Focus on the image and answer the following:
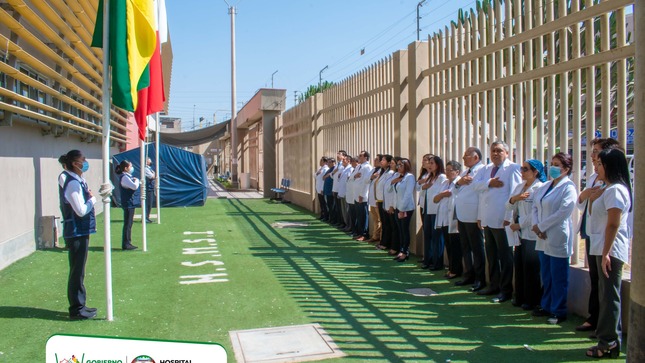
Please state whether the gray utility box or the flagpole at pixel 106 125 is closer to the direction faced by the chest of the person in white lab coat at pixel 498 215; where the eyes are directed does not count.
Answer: the flagpole

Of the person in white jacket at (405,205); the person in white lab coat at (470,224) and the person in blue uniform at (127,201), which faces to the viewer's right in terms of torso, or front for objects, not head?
the person in blue uniform

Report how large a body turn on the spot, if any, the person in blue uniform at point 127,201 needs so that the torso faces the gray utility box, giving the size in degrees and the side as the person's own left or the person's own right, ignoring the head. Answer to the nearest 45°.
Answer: approximately 135° to the person's own left

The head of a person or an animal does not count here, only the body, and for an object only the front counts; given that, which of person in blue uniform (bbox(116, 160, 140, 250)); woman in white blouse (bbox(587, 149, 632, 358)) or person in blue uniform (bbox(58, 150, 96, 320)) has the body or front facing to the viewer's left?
the woman in white blouse

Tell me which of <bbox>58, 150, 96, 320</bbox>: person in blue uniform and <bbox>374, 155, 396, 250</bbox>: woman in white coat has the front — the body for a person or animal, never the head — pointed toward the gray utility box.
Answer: the woman in white coat

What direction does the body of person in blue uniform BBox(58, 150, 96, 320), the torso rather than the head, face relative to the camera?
to the viewer's right

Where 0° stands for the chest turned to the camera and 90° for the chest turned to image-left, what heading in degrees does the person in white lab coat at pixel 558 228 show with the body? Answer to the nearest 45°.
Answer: approximately 45°

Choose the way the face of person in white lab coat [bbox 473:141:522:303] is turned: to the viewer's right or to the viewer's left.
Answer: to the viewer's left

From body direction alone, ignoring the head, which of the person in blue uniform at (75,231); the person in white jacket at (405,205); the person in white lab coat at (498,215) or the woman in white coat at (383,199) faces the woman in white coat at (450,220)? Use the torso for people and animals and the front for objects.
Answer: the person in blue uniform

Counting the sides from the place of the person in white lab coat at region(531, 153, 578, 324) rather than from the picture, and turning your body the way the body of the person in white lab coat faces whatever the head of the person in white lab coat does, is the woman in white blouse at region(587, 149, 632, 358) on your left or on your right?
on your left

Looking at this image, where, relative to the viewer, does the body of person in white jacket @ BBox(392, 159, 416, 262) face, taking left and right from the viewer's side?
facing to the left of the viewer

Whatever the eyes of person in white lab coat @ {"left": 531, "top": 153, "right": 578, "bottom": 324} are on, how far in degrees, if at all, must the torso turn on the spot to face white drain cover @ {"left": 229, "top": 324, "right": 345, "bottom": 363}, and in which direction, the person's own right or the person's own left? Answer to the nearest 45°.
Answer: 0° — they already face it
